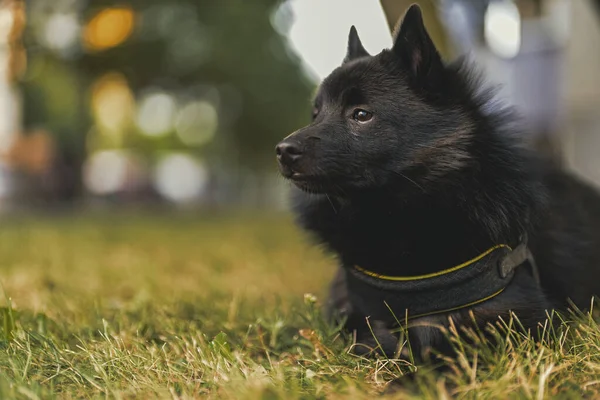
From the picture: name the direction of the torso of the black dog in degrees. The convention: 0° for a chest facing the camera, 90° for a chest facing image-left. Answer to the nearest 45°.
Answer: approximately 45°
